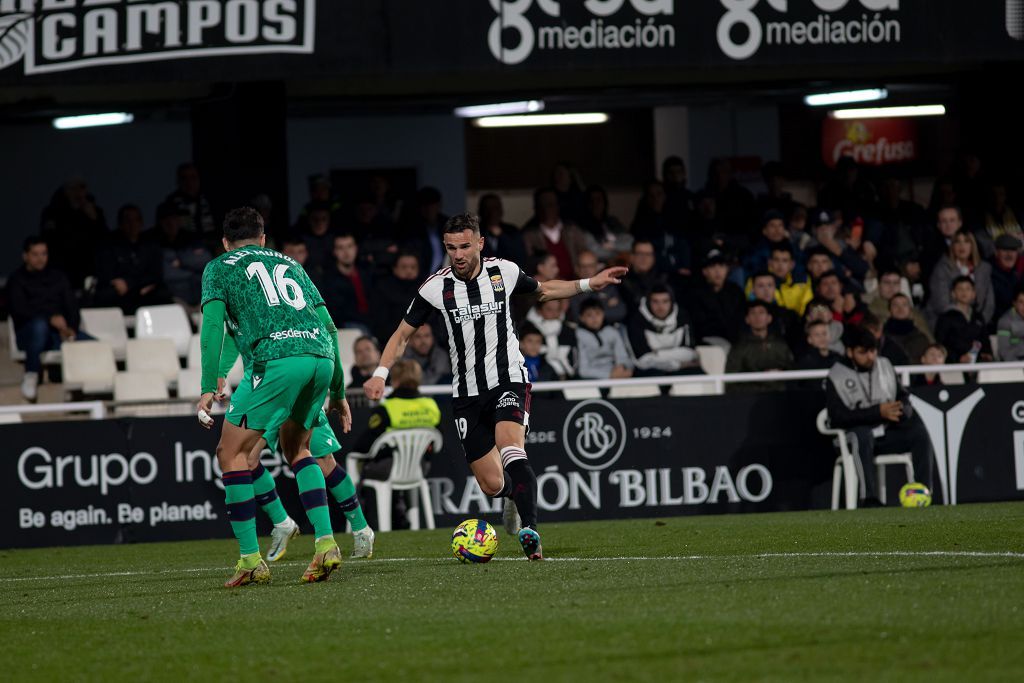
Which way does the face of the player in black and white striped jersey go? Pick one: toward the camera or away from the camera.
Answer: toward the camera

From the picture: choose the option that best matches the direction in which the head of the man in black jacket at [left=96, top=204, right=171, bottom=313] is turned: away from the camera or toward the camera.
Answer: toward the camera

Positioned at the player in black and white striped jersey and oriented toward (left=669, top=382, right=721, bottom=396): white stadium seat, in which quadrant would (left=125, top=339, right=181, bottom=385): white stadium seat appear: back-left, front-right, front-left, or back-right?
front-left

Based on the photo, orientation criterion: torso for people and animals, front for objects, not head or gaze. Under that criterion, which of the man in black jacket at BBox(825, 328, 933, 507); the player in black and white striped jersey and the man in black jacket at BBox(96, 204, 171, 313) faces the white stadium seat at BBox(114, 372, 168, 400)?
the man in black jacket at BBox(96, 204, 171, 313)

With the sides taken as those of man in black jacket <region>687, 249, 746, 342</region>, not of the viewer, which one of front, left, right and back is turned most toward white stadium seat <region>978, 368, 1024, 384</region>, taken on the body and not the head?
left

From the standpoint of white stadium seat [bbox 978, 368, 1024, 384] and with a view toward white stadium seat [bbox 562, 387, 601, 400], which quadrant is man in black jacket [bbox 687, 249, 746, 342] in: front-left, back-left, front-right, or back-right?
front-right

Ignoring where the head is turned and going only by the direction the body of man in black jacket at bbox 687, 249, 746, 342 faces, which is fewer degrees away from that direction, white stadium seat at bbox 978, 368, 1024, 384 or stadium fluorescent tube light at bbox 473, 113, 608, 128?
the white stadium seat

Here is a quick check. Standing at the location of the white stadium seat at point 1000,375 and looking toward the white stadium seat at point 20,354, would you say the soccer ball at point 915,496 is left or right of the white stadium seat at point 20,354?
left

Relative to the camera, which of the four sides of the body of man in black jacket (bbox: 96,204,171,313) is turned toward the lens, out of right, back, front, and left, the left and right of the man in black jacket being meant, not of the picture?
front

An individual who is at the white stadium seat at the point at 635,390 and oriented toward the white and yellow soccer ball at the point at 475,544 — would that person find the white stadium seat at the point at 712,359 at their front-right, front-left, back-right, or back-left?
back-left
